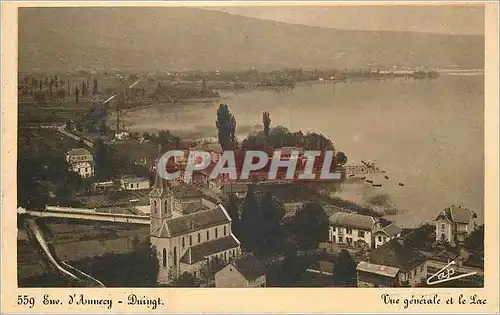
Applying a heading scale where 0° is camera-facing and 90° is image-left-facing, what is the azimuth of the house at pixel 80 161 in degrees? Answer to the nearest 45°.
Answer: approximately 0°

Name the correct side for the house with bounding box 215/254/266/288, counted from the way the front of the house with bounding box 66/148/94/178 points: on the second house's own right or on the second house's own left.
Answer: on the second house's own left

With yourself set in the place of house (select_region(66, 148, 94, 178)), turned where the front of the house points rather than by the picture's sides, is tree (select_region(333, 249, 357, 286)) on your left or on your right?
on your left
